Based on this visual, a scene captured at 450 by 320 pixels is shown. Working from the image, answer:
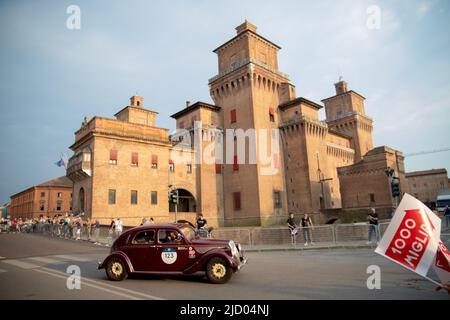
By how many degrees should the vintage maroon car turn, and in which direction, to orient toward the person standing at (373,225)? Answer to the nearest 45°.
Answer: approximately 45° to its left

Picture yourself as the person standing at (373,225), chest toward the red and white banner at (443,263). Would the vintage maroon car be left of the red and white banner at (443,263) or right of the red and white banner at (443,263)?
right

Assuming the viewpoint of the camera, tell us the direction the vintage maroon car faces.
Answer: facing to the right of the viewer

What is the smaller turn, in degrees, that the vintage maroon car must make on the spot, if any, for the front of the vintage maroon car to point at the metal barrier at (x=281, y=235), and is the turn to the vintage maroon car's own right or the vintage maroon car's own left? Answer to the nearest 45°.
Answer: approximately 45° to the vintage maroon car's own left

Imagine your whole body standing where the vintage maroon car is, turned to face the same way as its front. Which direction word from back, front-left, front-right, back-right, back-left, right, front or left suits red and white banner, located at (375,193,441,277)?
front-right

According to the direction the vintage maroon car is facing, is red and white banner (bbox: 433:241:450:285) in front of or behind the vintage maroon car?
in front
